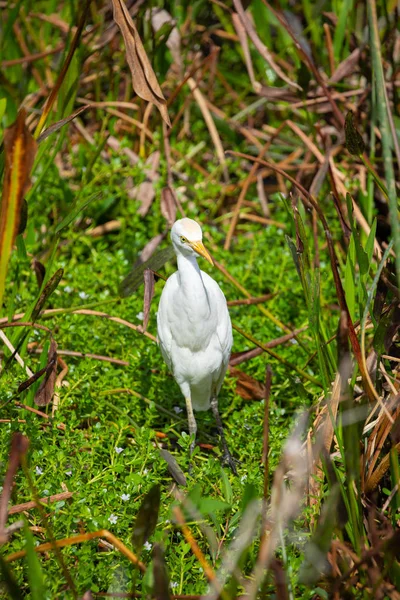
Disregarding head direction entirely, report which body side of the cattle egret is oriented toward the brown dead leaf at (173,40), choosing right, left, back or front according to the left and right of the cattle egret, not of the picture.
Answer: back

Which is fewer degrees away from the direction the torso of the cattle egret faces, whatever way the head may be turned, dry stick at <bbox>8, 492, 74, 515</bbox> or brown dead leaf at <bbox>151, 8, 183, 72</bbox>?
the dry stick

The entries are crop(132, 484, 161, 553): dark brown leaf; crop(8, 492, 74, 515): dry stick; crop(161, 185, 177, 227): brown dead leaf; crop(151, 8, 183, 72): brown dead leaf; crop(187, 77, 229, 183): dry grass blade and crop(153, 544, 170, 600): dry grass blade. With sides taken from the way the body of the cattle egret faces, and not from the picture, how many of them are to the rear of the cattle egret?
3

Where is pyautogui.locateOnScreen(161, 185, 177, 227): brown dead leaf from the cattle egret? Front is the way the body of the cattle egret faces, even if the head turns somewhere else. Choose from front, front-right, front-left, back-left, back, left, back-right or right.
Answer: back

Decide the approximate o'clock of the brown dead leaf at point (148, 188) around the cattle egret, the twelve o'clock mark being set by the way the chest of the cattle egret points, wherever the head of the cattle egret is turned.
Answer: The brown dead leaf is roughly at 6 o'clock from the cattle egret.

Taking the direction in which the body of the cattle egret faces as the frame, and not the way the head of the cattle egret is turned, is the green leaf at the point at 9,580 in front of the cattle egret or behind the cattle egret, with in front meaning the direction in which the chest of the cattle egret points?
in front

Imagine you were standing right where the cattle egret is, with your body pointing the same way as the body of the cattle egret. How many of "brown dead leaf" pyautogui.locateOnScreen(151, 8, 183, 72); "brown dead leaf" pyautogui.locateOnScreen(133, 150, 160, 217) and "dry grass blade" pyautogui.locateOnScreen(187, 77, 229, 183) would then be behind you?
3

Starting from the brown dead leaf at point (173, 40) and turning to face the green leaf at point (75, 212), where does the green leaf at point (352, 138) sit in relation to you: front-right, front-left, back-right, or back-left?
front-left

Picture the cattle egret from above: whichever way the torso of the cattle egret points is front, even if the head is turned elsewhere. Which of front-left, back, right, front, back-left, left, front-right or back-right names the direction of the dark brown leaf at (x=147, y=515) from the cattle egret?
front

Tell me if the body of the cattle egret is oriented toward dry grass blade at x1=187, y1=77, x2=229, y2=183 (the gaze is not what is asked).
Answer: no

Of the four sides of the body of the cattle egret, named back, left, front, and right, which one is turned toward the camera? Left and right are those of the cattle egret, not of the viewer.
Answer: front
